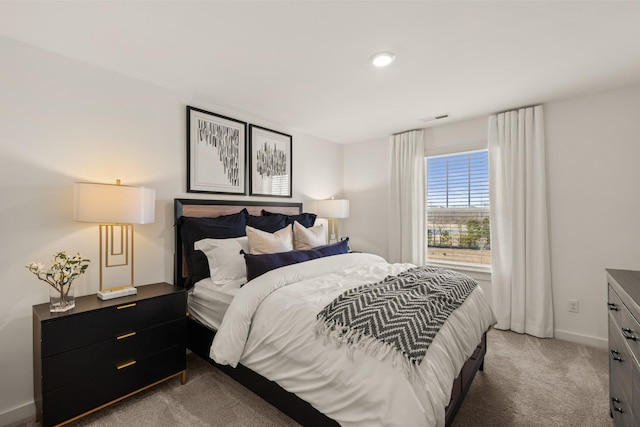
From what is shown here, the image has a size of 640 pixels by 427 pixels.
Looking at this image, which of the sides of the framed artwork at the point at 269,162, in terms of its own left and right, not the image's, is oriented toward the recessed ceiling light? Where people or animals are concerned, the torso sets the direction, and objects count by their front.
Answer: front

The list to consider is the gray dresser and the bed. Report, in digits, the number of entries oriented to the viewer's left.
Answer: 1

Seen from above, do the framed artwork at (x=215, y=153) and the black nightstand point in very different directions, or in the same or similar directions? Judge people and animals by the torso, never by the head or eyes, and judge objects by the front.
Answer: same or similar directions

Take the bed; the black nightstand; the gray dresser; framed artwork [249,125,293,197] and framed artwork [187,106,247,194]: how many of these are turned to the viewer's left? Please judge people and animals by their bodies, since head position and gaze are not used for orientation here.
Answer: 1

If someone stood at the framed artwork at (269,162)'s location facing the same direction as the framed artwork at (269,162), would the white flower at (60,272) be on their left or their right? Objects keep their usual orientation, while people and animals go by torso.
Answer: on their right

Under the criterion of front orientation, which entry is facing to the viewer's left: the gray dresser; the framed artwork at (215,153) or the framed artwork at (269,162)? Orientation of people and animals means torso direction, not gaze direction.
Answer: the gray dresser

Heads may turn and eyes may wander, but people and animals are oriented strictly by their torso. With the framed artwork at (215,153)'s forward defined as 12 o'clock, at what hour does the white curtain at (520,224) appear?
The white curtain is roughly at 11 o'clock from the framed artwork.

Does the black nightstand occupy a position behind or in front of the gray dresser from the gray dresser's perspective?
in front

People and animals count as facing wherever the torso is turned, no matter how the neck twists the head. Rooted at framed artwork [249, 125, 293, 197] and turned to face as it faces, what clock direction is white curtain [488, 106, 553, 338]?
The white curtain is roughly at 11 o'clock from the framed artwork.

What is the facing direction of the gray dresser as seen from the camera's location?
facing to the left of the viewer

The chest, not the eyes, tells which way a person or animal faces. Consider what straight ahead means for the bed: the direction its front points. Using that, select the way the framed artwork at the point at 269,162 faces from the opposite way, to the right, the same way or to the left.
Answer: the same way

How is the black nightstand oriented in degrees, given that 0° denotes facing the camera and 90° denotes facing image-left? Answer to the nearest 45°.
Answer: approximately 315°

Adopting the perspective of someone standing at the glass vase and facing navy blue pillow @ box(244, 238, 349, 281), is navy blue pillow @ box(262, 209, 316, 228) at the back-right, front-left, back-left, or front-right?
front-left

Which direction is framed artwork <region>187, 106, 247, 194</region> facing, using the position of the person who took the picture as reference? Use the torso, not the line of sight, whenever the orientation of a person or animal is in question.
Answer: facing the viewer and to the right of the viewer

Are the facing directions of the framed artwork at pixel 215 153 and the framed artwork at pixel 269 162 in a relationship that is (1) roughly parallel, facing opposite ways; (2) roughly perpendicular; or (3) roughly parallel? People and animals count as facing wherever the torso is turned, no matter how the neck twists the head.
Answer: roughly parallel
